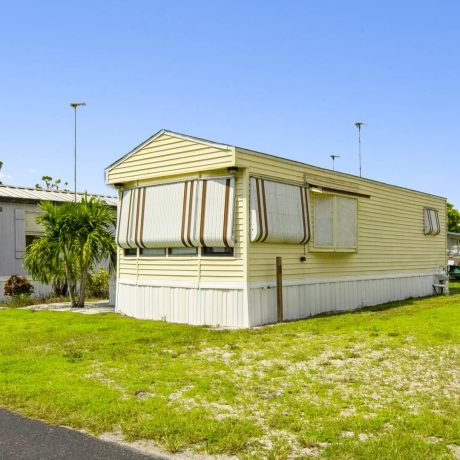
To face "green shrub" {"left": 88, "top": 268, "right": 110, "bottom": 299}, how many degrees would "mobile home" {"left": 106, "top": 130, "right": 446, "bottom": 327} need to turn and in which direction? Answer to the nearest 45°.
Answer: approximately 90° to its right

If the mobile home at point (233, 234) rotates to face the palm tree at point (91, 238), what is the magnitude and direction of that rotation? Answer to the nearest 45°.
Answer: approximately 90° to its right

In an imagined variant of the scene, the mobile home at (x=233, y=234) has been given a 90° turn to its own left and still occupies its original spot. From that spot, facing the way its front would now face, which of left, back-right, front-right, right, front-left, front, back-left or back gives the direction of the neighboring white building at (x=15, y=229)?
back

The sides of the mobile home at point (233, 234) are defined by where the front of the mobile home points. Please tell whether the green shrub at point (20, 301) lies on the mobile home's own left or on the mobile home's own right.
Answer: on the mobile home's own right

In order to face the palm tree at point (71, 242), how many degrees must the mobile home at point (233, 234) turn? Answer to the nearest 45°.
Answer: approximately 90° to its right

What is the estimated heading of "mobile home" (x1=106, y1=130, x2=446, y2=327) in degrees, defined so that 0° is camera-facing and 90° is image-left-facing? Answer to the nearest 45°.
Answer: approximately 45°

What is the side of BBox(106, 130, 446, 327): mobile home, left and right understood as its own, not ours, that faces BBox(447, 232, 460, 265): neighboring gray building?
back
